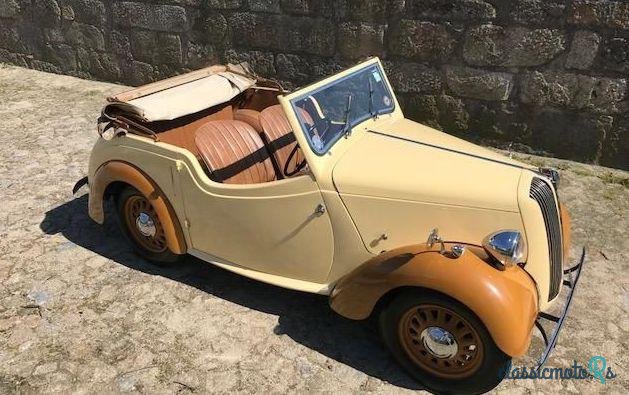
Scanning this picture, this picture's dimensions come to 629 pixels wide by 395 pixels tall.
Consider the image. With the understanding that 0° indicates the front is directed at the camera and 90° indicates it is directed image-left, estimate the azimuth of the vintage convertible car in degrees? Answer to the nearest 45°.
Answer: approximately 315°
